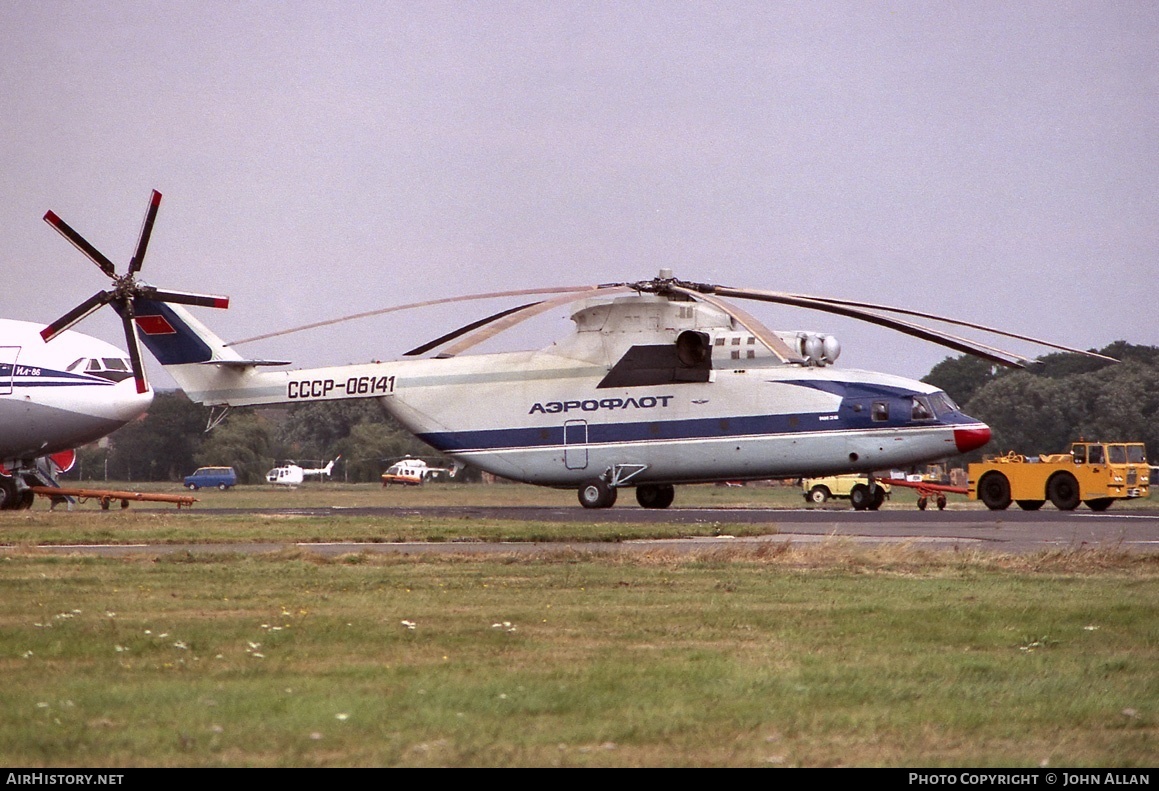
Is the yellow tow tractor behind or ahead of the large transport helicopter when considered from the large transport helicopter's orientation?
ahead

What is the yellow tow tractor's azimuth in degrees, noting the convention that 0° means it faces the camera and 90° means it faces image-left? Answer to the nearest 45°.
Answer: approximately 315°

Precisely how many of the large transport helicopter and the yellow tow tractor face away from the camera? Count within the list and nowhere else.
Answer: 0

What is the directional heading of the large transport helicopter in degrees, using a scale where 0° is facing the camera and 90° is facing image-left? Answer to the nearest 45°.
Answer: approximately 270°

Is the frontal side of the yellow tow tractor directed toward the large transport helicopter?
no
